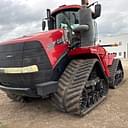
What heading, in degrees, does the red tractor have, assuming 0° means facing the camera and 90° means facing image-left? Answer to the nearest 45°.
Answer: approximately 45°
